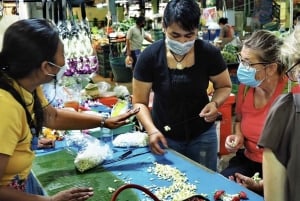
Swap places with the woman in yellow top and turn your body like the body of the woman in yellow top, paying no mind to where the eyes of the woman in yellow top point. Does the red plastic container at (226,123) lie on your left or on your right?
on your left

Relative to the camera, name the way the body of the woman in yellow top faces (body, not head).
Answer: to the viewer's right

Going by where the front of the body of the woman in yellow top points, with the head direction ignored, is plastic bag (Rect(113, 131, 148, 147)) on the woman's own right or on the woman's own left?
on the woman's own left

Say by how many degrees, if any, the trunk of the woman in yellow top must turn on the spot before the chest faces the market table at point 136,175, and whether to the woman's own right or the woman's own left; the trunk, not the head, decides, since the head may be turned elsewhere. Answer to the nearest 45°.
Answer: approximately 45° to the woman's own left
